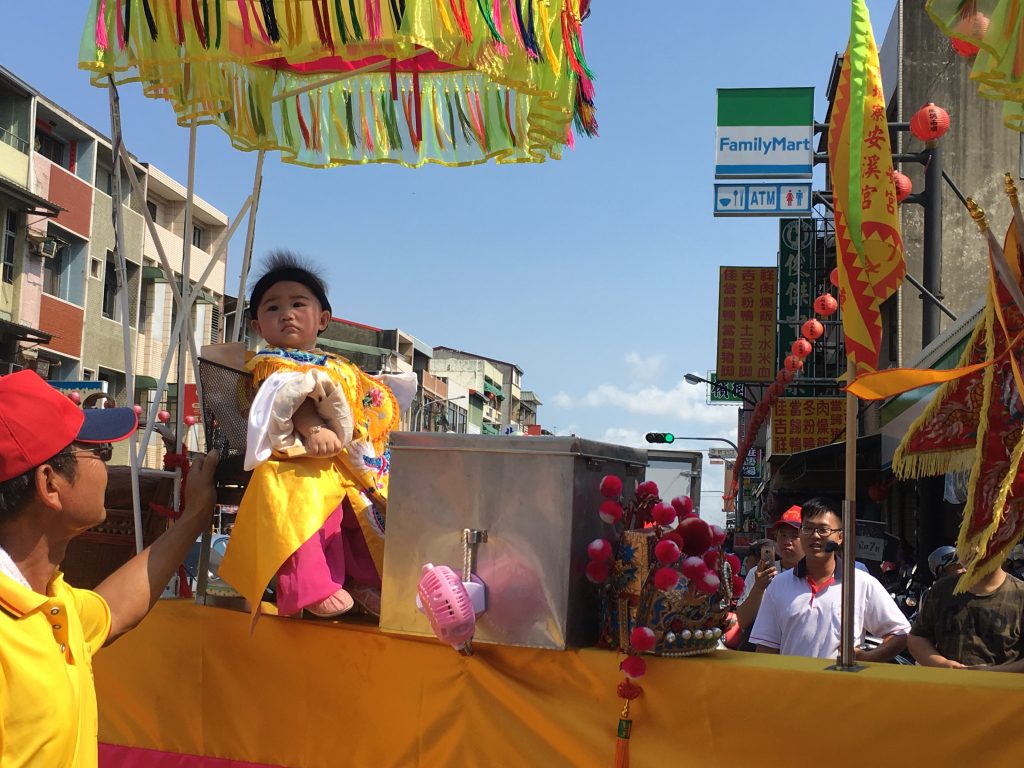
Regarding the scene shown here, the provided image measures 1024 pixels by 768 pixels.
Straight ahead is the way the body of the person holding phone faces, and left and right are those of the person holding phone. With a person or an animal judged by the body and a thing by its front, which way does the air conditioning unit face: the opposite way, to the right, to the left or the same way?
to the left

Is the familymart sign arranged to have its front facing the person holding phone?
yes

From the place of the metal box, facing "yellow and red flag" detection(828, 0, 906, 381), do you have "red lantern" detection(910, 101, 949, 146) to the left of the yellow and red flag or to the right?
left

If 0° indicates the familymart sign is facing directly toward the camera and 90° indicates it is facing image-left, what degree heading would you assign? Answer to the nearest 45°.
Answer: approximately 0°

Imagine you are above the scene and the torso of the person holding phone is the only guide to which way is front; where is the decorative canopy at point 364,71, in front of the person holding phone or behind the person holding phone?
in front

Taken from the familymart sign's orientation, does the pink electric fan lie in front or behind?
in front

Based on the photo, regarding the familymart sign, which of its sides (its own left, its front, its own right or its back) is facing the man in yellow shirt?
front

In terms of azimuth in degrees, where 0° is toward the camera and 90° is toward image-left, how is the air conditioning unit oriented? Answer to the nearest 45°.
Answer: approximately 315°

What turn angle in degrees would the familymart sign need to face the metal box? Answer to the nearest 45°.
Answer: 0° — it already faces it
